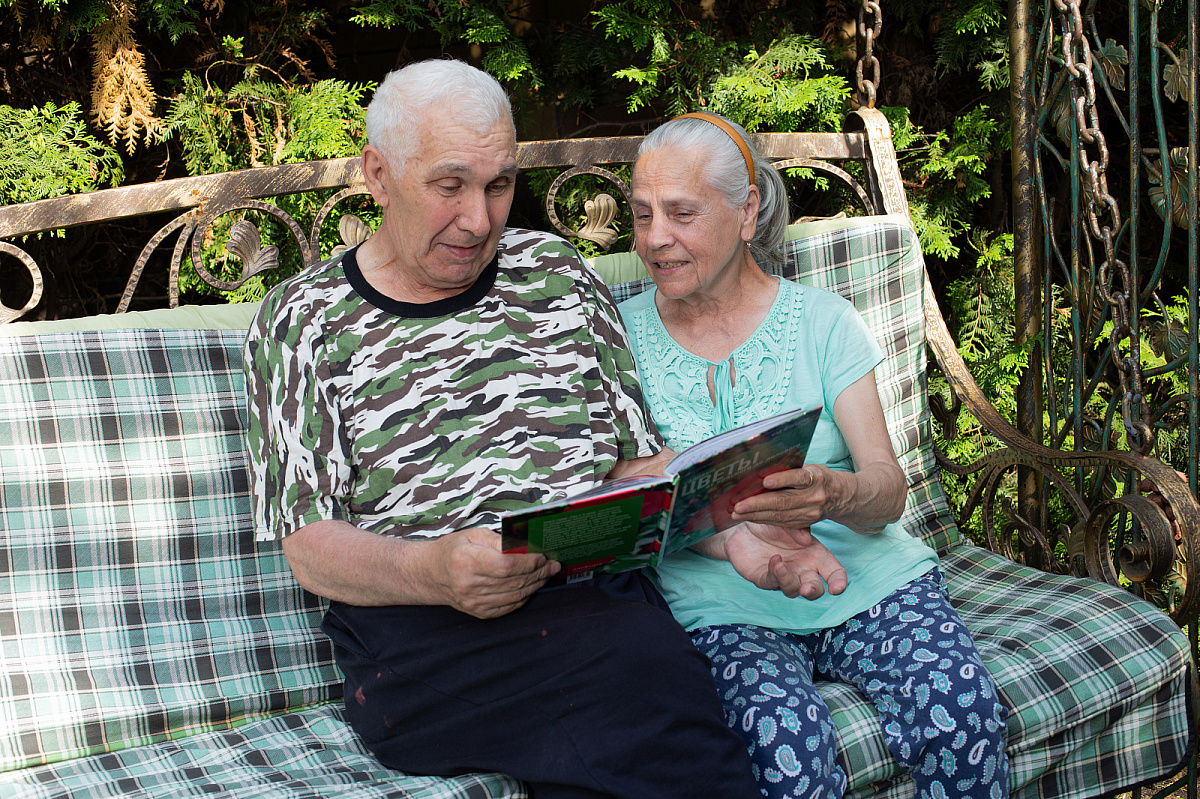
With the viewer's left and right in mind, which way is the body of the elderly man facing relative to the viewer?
facing the viewer and to the right of the viewer

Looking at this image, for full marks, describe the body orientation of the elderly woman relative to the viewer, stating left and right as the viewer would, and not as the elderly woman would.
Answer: facing the viewer

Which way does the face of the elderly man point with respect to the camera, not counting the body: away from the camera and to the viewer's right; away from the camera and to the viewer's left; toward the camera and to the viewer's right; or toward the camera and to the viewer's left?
toward the camera and to the viewer's right

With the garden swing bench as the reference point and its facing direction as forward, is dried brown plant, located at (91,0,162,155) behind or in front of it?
behind

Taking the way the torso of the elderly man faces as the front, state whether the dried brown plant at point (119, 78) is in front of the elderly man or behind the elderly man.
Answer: behind

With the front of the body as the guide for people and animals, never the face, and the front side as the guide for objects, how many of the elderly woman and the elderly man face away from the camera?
0

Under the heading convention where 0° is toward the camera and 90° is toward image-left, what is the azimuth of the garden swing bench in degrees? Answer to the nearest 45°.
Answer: approximately 315°

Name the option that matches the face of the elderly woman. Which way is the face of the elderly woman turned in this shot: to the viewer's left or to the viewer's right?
to the viewer's left

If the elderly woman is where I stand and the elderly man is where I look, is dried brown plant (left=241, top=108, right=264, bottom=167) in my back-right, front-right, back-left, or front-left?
front-right

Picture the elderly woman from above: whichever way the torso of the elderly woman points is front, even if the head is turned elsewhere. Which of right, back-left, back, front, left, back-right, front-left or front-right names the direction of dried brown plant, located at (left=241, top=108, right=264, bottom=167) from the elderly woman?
back-right
